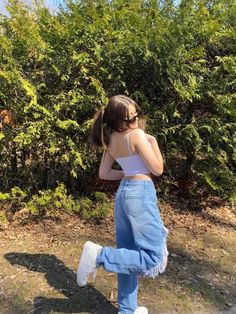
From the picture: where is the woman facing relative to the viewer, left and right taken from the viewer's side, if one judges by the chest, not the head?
facing away from the viewer and to the right of the viewer
